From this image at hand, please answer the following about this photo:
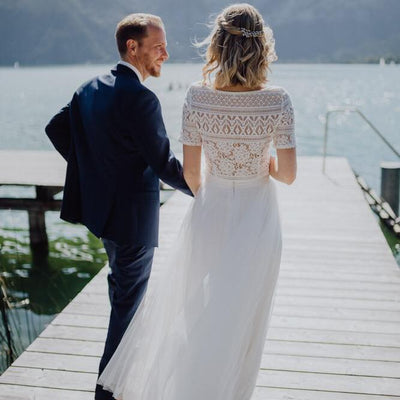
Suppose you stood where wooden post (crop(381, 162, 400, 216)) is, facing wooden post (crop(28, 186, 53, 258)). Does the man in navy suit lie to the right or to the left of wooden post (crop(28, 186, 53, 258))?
left

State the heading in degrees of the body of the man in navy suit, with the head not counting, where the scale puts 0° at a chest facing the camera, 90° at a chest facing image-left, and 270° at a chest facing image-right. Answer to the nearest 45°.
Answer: approximately 225°

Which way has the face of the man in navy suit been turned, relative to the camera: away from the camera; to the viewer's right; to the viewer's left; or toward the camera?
to the viewer's right

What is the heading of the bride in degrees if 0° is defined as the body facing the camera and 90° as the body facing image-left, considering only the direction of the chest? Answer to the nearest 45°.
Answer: approximately 180°
